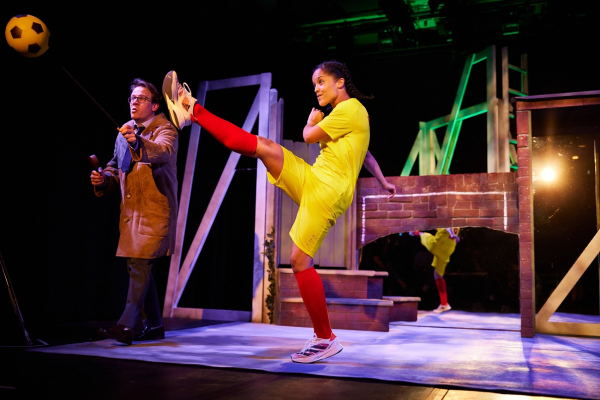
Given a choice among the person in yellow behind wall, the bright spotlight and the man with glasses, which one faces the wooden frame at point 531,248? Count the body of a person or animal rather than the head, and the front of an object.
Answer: the bright spotlight

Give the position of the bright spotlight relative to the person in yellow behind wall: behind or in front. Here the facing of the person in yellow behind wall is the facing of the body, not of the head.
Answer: behind

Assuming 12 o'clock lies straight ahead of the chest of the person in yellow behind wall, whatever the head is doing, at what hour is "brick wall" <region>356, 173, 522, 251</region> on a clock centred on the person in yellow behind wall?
The brick wall is roughly at 9 o'clock from the person in yellow behind wall.

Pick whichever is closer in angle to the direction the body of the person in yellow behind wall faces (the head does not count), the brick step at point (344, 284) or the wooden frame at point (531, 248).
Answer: the brick step

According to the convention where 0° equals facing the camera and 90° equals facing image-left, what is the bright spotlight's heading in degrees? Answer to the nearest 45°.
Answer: approximately 0°

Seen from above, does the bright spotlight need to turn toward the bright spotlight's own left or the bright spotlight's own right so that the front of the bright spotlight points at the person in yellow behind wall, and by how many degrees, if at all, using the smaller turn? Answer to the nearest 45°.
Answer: approximately 90° to the bright spotlight's own right

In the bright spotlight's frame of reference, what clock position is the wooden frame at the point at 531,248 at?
The wooden frame is roughly at 12 o'clock from the bright spotlight.

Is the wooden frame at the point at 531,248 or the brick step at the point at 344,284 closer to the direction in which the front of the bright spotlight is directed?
the wooden frame

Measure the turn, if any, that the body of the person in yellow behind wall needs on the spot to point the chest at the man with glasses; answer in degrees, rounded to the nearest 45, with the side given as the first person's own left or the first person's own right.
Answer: approximately 45° to the first person's own left

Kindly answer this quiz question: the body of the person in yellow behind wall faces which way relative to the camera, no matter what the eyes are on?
to the viewer's left

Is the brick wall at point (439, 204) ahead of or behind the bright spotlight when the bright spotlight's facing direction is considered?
ahead
